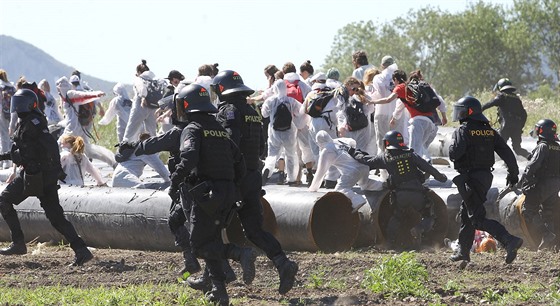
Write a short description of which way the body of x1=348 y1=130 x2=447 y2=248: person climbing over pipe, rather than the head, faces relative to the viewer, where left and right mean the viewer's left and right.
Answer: facing away from the viewer

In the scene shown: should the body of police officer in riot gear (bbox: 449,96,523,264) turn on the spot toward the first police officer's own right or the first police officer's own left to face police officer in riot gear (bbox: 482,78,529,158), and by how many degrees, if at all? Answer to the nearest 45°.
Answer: approximately 45° to the first police officer's own right

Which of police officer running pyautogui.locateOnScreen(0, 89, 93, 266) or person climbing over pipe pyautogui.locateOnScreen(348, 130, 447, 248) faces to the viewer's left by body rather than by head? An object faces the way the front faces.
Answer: the police officer running

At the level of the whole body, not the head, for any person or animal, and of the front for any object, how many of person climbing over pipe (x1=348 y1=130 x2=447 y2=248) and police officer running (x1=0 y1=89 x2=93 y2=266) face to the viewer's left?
1

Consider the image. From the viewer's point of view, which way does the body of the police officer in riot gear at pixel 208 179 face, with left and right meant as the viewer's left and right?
facing away from the viewer and to the left of the viewer

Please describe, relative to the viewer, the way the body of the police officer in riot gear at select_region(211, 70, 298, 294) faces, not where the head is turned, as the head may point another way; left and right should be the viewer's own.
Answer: facing away from the viewer and to the left of the viewer

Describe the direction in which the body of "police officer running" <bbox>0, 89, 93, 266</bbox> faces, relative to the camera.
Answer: to the viewer's left

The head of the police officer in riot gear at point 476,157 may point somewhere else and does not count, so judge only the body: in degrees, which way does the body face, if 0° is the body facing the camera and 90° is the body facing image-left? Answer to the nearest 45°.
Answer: approximately 135°
